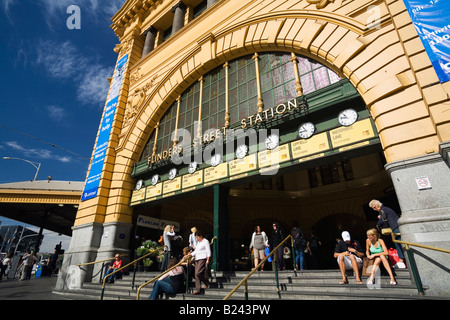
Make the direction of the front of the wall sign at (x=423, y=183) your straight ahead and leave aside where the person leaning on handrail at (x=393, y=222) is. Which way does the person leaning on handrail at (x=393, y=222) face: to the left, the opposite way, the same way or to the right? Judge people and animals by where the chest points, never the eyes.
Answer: to the right

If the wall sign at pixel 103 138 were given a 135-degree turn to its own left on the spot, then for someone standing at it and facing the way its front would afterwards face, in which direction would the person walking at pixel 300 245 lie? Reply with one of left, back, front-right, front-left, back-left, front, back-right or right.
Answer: front-right

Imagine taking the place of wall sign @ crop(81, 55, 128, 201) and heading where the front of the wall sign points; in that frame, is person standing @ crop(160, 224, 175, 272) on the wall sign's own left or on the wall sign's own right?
on the wall sign's own left

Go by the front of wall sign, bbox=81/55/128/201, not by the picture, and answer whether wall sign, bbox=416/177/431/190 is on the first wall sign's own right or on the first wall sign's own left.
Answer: on the first wall sign's own left

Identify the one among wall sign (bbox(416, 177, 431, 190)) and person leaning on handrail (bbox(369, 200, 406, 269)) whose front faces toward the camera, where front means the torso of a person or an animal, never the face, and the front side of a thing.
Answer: the wall sign

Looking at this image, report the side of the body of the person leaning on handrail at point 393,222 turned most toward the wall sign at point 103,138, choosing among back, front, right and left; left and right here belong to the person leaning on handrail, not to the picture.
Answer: front

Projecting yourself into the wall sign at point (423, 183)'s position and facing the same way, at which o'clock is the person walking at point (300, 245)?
The person walking is roughly at 4 o'clock from the wall sign.

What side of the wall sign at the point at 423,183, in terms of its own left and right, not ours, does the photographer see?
front

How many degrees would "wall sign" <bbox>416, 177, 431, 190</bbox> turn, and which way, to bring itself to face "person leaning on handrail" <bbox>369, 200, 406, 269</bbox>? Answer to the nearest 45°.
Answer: approximately 135° to its right

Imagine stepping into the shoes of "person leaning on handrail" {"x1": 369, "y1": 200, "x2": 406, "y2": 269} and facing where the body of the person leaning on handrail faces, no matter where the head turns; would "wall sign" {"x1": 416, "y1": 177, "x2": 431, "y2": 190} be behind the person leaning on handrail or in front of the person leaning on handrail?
behind

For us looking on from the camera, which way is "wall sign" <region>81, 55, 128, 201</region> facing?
facing the viewer and to the left of the viewer

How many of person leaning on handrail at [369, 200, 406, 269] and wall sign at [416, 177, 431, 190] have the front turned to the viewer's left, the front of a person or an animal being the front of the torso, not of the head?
1

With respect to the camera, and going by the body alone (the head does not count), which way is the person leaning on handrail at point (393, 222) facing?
to the viewer's left

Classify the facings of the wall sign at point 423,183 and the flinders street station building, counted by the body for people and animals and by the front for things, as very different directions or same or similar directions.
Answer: same or similar directions
